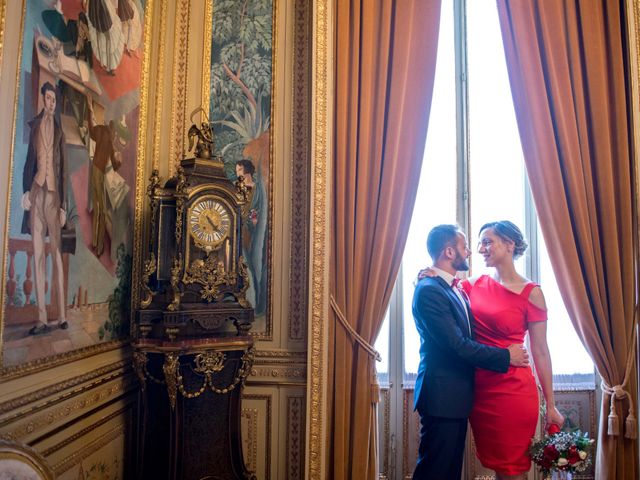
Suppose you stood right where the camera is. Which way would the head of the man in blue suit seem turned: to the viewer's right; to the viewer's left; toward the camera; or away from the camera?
to the viewer's right

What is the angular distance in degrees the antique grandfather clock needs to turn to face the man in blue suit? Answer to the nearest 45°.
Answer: approximately 45° to its left

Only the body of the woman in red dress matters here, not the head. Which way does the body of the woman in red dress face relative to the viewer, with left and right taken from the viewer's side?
facing the viewer and to the left of the viewer

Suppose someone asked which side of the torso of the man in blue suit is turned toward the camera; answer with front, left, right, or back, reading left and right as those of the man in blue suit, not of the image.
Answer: right

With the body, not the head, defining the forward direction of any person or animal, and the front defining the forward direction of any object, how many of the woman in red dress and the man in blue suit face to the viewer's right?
1

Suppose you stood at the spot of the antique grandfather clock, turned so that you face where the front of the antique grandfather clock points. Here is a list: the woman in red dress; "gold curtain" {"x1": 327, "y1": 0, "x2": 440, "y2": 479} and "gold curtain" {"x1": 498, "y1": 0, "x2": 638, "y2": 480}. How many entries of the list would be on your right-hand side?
0

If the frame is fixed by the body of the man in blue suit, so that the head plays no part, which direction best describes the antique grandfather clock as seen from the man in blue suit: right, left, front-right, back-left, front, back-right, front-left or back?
back

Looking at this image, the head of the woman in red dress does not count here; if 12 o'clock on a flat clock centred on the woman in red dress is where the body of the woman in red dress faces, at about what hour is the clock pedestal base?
The clock pedestal base is roughly at 1 o'clock from the woman in red dress.

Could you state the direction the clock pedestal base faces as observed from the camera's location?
facing the viewer and to the right of the viewer

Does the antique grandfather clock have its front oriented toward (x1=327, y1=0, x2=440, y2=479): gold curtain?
no
